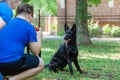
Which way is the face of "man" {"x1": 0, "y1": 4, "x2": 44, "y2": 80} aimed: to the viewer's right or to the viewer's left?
to the viewer's right

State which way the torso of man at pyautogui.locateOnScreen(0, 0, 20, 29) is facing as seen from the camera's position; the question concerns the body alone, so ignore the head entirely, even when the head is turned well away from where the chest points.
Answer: to the viewer's right

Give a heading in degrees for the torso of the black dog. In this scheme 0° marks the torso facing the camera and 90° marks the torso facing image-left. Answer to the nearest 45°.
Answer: approximately 315°

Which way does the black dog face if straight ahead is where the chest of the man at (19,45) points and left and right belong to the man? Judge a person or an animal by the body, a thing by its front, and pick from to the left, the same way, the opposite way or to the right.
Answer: to the right

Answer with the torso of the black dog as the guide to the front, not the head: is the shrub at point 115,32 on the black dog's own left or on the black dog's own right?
on the black dog's own left

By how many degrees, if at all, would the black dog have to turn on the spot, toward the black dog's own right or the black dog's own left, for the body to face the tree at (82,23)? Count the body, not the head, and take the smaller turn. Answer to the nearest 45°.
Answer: approximately 135° to the black dog's own left

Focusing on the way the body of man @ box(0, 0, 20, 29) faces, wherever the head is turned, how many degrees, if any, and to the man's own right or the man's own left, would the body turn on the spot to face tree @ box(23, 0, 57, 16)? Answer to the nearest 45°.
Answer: approximately 90° to the man's own left

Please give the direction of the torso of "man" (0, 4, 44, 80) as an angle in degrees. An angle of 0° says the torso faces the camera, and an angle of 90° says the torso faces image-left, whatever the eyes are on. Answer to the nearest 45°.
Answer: approximately 225°

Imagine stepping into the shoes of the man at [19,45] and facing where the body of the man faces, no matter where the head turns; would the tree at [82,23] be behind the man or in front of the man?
in front
